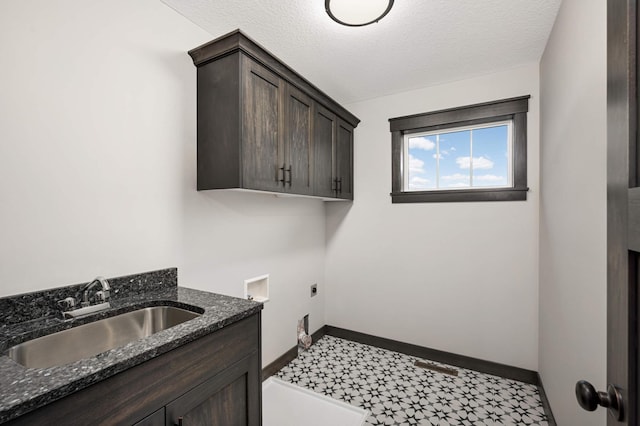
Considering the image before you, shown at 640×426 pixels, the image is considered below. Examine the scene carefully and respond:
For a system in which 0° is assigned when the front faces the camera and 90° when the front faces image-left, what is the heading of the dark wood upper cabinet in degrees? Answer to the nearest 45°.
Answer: approximately 315°

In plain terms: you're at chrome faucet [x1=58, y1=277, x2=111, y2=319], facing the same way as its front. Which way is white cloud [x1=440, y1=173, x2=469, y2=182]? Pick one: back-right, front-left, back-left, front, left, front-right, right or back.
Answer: front-left

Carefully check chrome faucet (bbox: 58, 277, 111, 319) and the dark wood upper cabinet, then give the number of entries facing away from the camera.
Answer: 0

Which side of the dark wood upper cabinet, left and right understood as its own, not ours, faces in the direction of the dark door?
front

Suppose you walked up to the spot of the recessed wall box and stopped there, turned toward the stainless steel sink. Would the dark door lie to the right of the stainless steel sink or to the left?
left

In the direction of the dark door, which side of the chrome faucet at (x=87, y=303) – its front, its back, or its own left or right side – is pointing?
front

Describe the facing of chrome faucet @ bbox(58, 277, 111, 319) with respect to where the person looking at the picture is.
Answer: facing the viewer and to the right of the viewer
